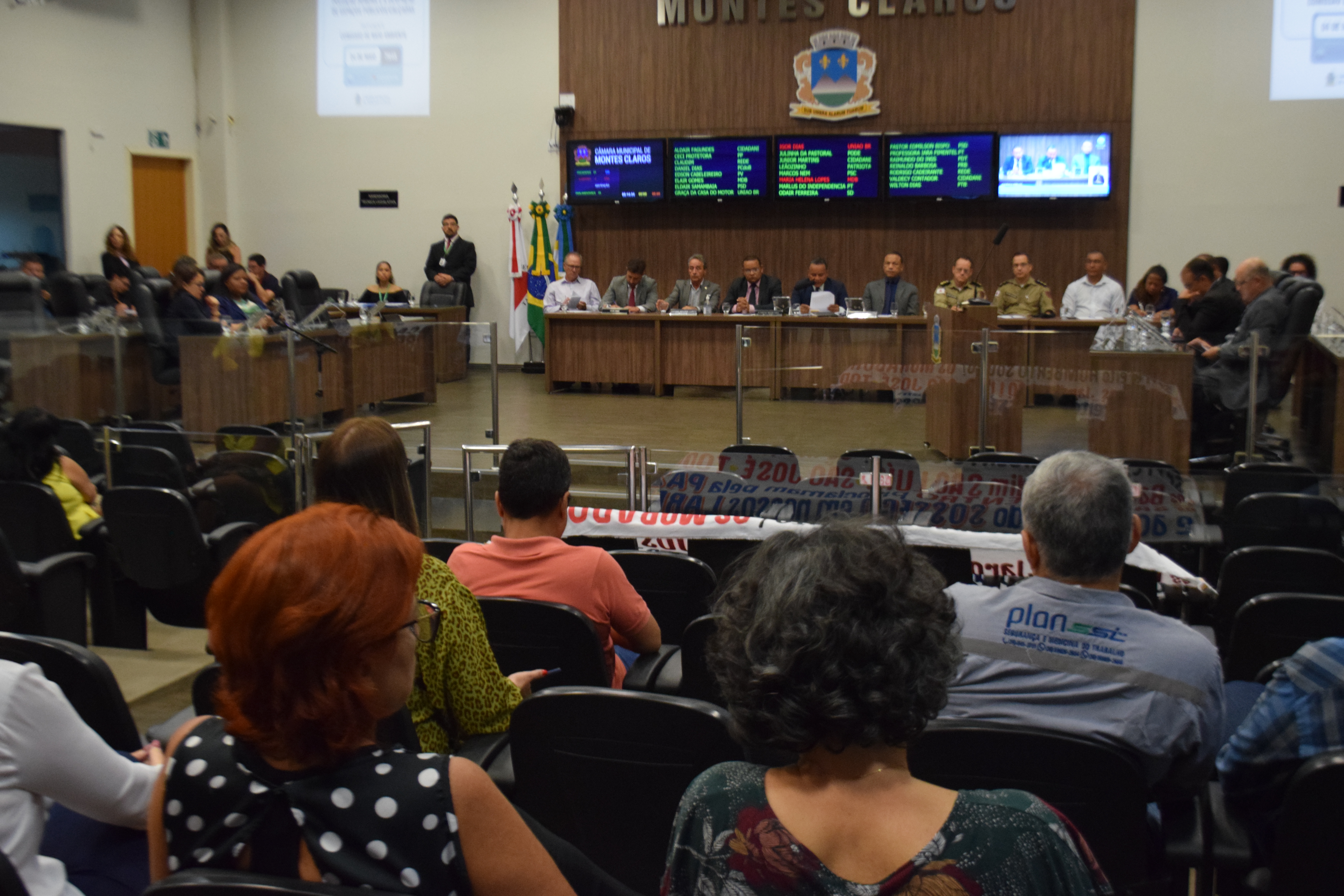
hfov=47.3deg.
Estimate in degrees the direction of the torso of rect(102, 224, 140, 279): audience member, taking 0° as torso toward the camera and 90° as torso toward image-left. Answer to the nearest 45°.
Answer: approximately 315°

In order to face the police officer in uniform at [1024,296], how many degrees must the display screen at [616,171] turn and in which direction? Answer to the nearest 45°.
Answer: approximately 45° to its left

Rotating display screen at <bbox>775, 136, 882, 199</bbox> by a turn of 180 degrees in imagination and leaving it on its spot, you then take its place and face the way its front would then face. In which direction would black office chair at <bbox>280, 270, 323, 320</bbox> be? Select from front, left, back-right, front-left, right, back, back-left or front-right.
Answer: left

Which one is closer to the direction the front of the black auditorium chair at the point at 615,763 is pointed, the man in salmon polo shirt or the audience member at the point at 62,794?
the man in salmon polo shirt

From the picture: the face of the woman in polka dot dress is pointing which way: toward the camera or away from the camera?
away from the camera

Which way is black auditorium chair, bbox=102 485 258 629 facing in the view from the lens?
facing away from the viewer and to the right of the viewer

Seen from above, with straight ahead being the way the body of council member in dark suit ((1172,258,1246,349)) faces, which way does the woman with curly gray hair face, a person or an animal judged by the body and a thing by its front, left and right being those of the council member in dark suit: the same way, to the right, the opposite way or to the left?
to the right

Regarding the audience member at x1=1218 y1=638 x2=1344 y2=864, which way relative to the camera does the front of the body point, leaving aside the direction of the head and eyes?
away from the camera
